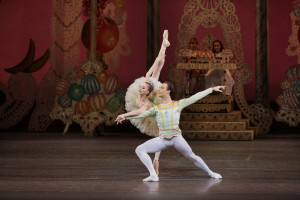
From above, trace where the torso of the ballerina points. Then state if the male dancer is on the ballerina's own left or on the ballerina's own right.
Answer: on the ballerina's own left

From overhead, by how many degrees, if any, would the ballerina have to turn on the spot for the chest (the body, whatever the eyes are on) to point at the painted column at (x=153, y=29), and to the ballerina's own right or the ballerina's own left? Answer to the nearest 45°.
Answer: approximately 135° to the ballerina's own right

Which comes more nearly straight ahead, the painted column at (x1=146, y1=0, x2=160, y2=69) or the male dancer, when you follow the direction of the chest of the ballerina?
the male dancer

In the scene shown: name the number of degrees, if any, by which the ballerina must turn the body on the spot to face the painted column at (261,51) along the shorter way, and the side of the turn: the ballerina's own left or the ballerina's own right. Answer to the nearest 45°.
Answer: approximately 180°

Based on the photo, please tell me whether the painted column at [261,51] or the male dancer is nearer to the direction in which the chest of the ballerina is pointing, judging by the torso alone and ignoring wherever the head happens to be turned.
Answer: the male dancer

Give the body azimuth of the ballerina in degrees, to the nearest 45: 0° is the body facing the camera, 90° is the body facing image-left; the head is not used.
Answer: approximately 45°
